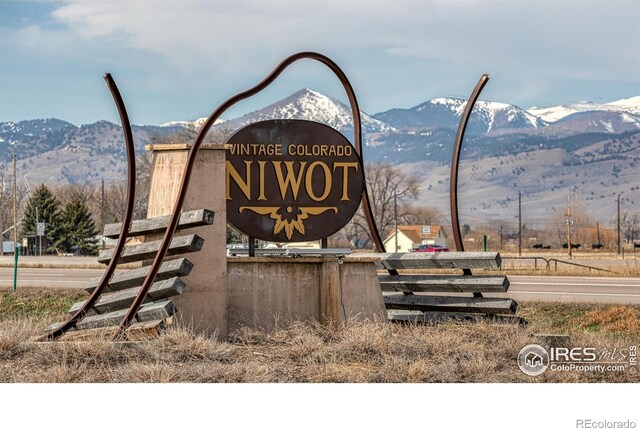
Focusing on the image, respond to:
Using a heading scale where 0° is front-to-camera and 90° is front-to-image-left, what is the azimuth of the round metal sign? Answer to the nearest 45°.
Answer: approximately 0°
